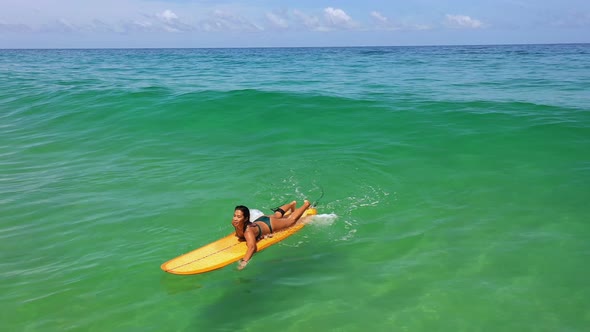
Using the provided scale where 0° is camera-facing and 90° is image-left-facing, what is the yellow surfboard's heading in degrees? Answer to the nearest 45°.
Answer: approximately 45°
